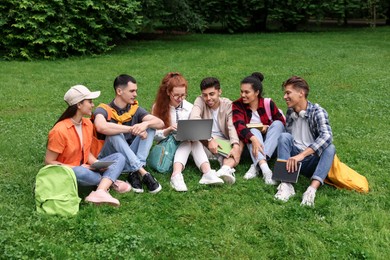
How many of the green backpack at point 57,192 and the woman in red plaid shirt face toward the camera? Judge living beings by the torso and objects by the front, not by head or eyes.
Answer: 2

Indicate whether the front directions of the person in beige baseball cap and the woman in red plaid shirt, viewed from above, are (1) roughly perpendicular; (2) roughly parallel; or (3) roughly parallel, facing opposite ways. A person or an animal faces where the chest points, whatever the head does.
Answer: roughly perpendicular

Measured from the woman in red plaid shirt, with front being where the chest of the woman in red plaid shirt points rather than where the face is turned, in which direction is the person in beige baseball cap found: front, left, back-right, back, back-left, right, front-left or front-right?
front-right

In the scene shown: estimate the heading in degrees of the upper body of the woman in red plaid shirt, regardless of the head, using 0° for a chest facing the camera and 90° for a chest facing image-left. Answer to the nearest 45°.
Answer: approximately 0°

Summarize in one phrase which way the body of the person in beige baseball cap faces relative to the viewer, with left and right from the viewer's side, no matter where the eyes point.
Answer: facing the viewer and to the right of the viewer

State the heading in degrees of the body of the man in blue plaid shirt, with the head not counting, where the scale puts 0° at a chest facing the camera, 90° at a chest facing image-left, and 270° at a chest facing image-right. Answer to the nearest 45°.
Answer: approximately 45°

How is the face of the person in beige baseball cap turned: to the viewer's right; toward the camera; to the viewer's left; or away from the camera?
to the viewer's right

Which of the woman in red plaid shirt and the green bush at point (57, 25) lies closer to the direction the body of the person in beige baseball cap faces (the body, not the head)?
the woman in red plaid shirt

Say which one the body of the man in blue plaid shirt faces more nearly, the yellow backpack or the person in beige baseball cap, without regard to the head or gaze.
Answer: the person in beige baseball cap
